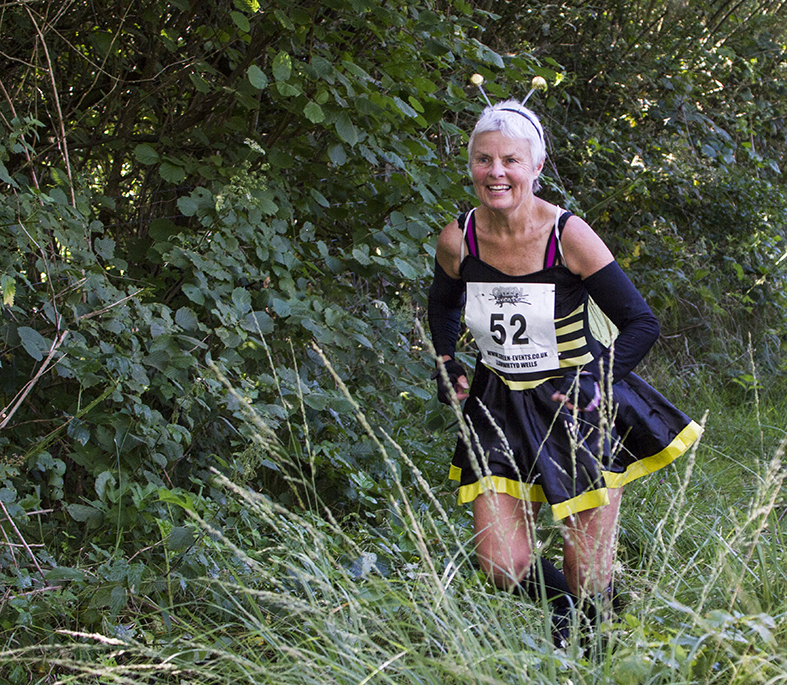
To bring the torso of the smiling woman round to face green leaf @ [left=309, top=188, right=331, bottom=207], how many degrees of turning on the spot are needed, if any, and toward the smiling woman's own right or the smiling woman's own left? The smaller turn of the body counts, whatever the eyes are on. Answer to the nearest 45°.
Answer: approximately 90° to the smiling woman's own right

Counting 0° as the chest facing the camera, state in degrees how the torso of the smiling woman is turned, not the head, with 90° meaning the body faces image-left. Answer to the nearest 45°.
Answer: approximately 45°

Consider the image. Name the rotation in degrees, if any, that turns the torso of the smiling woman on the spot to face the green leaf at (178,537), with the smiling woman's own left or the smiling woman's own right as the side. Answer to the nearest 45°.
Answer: approximately 45° to the smiling woman's own right
